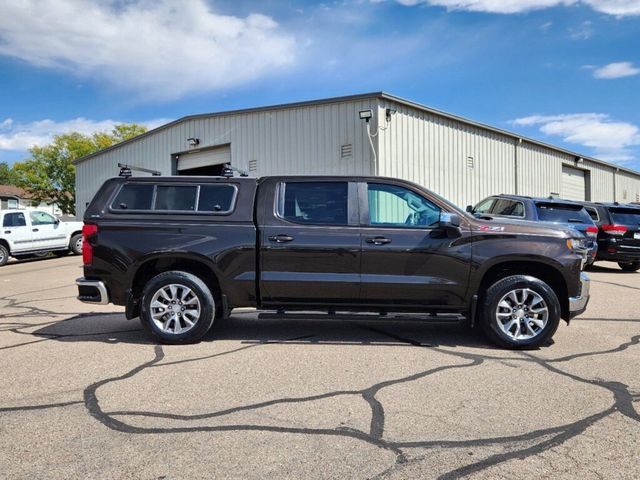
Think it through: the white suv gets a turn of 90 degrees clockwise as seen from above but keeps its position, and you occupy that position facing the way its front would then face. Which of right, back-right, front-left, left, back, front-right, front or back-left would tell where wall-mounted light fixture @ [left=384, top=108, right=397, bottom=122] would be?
front-left

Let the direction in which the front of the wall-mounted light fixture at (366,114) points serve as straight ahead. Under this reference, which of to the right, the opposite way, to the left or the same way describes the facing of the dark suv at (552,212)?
to the right

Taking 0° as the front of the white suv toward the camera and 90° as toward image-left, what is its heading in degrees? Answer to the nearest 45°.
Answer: approximately 270°

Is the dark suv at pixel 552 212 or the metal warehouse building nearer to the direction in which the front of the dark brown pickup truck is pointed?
the dark suv

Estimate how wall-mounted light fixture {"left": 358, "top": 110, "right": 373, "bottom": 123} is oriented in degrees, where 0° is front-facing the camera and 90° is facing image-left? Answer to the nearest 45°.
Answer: approximately 45°

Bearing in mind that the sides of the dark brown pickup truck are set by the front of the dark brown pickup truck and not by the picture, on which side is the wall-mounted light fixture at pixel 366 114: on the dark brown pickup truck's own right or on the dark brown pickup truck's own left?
on the dark brown pickup truck's own left

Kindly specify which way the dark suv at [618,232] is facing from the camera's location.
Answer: facing away from the viewer and to the left of the viewer

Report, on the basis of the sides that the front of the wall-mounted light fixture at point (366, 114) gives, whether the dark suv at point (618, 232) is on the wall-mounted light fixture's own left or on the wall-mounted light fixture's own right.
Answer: on the wall-mounted light fixture's own left

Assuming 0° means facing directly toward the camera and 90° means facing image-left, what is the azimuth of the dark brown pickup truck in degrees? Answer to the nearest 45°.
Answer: approximately 270°

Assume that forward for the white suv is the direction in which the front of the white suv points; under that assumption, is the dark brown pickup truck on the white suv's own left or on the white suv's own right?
on the white suv's own right
